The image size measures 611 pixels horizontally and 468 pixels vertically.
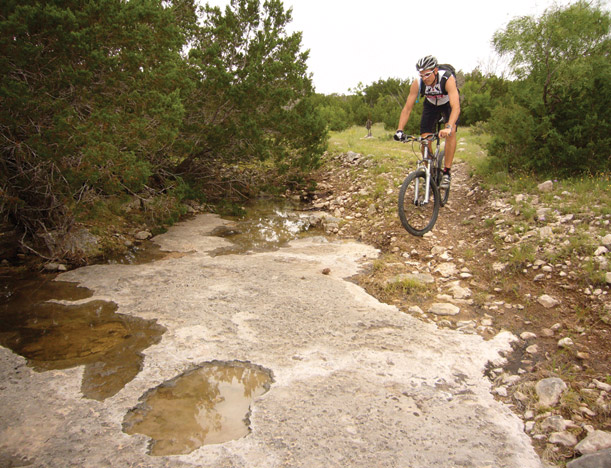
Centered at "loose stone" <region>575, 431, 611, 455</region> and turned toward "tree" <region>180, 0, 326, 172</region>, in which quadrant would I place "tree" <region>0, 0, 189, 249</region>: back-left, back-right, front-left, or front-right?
front-left

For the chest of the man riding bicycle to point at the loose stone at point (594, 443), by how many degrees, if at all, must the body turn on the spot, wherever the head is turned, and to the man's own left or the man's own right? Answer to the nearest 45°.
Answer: approximately 45° to the man's own left

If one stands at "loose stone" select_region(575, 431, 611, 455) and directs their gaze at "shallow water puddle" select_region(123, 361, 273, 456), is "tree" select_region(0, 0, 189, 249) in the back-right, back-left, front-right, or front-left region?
front-right

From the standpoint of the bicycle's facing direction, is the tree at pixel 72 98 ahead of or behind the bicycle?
ahead

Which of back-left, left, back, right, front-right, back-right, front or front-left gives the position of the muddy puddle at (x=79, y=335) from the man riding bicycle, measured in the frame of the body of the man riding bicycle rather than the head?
front

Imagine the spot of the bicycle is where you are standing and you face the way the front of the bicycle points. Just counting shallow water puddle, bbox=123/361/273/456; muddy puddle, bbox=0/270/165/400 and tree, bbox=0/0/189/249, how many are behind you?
0

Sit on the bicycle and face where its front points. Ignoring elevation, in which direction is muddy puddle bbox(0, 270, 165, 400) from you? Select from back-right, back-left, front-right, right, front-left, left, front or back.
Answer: front

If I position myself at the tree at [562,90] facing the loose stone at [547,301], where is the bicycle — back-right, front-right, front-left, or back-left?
front-right

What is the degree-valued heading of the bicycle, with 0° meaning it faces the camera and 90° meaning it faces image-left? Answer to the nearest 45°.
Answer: approximately 45°

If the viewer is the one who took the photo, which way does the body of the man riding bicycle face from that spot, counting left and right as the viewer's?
facing the viewer and to the left of the viewer

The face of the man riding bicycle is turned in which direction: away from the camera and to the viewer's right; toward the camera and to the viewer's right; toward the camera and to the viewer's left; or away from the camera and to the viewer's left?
toward the camera and to the viewer's left

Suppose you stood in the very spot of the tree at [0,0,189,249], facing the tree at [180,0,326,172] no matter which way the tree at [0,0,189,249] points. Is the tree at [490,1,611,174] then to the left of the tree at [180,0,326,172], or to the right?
right

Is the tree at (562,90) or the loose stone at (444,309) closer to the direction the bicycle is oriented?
the loose stone
